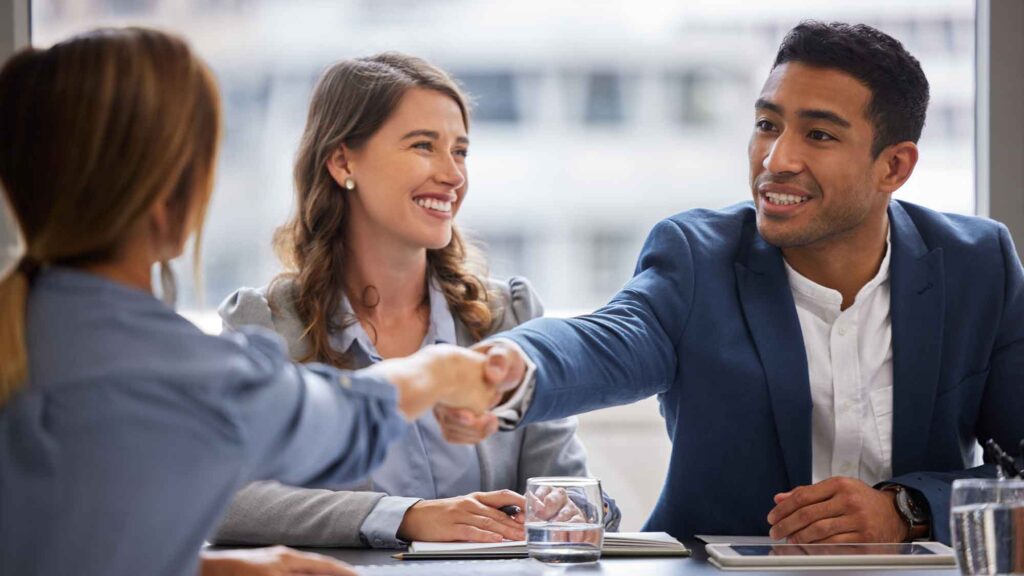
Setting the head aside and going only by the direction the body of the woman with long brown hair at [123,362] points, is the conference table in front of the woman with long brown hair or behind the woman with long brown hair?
in front

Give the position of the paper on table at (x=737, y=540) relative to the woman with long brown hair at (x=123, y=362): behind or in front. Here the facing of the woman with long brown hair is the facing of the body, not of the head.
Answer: in front

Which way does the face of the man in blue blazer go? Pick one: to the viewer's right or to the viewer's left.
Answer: to the viewer's left

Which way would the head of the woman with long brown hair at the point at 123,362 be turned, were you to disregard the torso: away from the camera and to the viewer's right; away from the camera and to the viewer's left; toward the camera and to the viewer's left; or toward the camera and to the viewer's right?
away from the camera and to the viewer's right

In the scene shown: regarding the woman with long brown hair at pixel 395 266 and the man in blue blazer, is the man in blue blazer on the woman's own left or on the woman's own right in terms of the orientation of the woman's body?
on the woman's own left

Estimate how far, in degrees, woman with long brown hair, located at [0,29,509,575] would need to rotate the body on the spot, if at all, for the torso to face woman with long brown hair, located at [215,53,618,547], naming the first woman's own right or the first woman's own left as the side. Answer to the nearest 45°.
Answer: approximately 45° to the first woman's own left

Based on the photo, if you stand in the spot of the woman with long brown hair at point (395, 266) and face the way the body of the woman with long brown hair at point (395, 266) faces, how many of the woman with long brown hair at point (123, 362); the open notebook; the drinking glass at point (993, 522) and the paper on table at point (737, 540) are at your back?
0

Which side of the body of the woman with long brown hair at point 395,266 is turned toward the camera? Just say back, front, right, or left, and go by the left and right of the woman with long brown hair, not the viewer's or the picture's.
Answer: front

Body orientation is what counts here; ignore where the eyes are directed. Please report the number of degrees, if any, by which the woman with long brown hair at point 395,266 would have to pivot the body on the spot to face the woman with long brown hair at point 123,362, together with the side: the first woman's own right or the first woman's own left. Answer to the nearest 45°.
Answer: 0° — they already face them

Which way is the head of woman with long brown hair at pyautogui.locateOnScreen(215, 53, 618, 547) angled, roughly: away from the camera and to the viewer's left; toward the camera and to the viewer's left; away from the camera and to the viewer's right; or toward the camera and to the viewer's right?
toward the camera and to the viewer's right

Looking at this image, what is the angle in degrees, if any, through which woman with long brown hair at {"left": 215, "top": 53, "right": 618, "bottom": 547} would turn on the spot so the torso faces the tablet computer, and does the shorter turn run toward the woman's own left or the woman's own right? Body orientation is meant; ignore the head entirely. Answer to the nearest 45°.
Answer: approximately 45° to the woman's own left

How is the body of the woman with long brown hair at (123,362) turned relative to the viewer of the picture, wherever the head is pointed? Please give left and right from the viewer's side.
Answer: facing away from the viewer and to the right of the viewer

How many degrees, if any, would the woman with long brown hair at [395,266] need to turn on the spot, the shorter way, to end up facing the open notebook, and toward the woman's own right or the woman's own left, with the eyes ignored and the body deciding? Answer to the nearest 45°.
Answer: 0° — they already face it

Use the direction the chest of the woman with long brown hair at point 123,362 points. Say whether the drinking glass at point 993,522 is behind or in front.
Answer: in front

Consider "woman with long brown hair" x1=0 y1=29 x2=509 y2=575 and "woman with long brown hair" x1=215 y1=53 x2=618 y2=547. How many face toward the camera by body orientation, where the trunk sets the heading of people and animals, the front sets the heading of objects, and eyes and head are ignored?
1

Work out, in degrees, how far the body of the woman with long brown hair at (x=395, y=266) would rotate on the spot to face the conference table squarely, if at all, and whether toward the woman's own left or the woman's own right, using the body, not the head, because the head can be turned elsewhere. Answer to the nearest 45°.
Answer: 0° — they already face it

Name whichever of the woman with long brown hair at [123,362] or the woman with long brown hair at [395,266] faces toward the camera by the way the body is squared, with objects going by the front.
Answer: the woman with long brown hair at [395,266]

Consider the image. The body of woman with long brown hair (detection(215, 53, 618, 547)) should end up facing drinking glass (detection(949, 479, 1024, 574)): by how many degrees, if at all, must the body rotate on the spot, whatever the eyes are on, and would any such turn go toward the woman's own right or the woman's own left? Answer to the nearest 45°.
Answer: approximately 45° to the woman's own left

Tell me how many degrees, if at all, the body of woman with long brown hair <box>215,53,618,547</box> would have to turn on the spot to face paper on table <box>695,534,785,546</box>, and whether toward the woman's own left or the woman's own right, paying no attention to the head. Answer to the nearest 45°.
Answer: approximately 45° to the woman's own left

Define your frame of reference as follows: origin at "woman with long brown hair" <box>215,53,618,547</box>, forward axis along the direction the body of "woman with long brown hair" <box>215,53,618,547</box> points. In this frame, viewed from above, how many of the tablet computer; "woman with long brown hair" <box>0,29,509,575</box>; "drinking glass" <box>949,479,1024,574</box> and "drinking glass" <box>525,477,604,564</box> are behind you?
0
